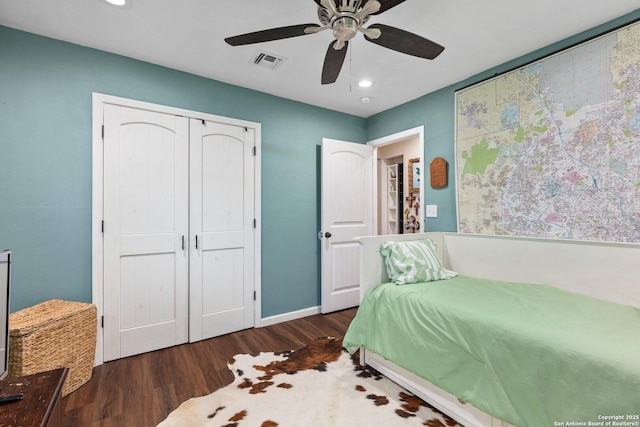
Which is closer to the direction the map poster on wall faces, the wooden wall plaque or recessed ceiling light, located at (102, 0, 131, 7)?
the recessed ceiling light

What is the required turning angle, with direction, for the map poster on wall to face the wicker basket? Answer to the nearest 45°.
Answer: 0° — it already faces it

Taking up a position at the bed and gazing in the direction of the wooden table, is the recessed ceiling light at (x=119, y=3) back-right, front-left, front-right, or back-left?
front-right

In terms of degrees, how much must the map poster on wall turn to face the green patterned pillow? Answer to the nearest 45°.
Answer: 0° — it already faces it

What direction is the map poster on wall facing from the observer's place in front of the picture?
facing the viewer and to the left of the viewer

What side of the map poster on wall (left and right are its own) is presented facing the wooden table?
front

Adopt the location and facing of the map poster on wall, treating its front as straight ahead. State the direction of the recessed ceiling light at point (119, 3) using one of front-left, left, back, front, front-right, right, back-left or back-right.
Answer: front

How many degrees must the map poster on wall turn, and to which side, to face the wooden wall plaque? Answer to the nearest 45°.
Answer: approximately 45° to its right

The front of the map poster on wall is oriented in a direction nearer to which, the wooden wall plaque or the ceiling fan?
the ceiling fan

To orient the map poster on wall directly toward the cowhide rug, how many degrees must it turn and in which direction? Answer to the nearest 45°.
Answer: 0° — it already faces it

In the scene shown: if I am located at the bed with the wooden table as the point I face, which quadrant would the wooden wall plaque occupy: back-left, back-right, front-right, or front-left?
back-right
